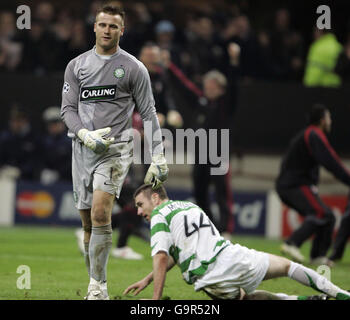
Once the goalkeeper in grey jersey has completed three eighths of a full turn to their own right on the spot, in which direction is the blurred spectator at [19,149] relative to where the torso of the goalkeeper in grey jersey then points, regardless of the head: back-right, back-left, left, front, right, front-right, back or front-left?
front-right

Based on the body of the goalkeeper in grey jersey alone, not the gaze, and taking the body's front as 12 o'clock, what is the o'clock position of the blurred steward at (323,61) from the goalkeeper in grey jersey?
The blurred steward is roughly at 7 o'clock from the goalkeeper in grey jersey.

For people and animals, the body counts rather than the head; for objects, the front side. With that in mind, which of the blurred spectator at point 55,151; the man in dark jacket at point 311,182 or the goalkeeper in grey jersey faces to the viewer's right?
the man in dark jacket

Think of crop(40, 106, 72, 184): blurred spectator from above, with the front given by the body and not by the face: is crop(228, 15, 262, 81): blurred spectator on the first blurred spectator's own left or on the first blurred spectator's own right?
on the first blurred spectator's own left

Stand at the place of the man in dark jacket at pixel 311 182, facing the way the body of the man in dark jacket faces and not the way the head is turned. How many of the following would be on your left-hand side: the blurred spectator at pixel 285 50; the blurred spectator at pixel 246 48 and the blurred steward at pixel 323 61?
3

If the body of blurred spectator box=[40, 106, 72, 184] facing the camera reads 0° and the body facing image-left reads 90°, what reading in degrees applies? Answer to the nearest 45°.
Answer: approximately 0°

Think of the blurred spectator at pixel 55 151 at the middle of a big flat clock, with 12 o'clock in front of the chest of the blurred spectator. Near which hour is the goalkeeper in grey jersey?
The goalkeeper in grey jersey is roughly at 12 o'clock from the blurred spectator.

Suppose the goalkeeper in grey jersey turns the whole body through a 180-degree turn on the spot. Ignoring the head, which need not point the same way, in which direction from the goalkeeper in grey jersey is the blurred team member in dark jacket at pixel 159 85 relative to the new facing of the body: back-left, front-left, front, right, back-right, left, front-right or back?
front

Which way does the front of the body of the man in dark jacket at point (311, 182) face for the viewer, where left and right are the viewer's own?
facing to the right of the viewer

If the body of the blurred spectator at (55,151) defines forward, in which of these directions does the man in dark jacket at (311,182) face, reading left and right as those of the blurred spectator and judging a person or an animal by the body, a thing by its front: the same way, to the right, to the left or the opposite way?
to the left

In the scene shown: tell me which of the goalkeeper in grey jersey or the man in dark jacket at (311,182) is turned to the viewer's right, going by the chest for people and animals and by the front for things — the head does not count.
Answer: the man in dark jacket
